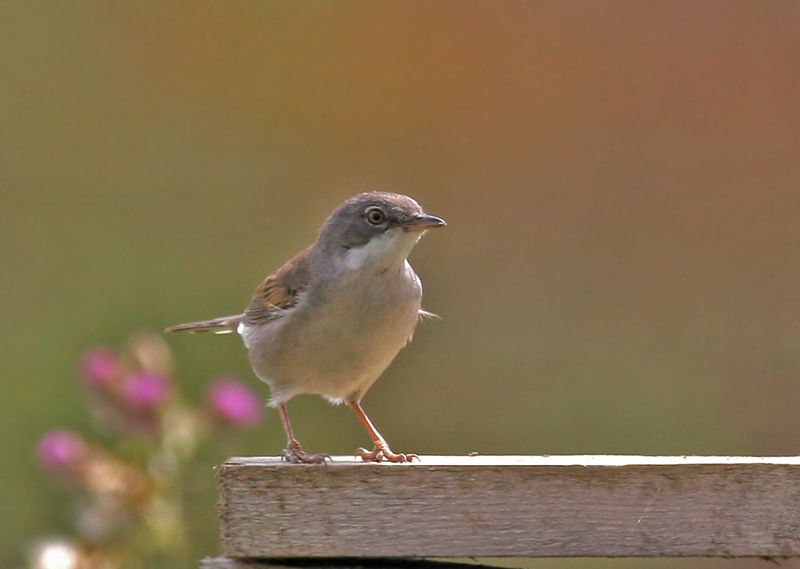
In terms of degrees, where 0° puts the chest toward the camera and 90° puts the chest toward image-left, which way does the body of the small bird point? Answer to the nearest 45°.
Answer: approximately 315°

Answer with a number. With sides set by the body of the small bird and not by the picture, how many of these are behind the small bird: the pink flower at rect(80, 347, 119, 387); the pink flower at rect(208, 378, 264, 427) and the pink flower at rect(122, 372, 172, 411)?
3

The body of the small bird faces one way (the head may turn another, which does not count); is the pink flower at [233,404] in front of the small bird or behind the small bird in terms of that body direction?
behind

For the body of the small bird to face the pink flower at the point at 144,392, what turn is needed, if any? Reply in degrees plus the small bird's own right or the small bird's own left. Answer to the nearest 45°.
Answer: approximately 180°
